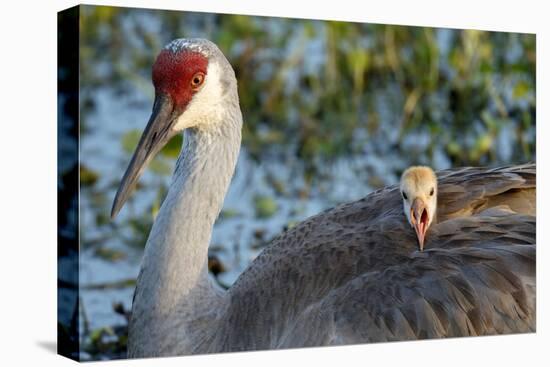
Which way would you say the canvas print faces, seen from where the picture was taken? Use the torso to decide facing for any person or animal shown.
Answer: facing the viewer and to the right of the viewer
